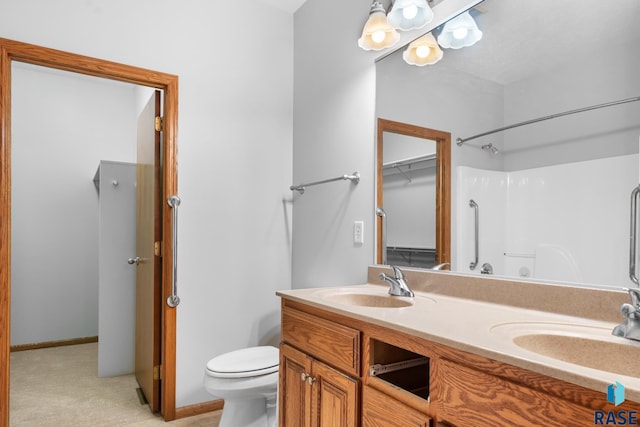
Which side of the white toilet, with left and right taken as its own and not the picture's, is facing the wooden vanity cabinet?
left

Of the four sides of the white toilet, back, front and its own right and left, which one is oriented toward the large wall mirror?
left

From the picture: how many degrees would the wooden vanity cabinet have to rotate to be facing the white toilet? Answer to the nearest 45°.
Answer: approximately 90° to its right

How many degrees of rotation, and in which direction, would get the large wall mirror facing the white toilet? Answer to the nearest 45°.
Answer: approximately 45° to its right

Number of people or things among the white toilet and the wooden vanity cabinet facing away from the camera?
0

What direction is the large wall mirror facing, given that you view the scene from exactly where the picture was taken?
facing the viewer and to the left of the viewer
